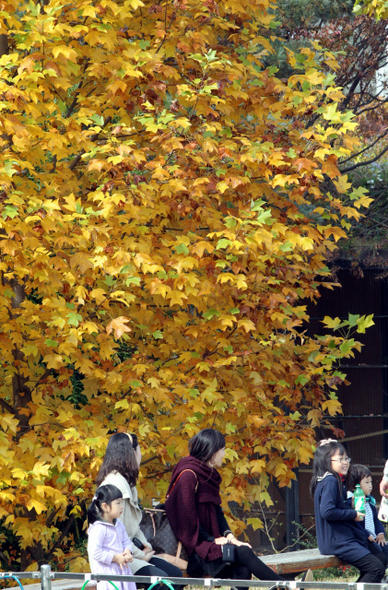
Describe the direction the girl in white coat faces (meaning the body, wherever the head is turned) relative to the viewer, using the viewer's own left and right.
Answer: facing to the right of the viewer

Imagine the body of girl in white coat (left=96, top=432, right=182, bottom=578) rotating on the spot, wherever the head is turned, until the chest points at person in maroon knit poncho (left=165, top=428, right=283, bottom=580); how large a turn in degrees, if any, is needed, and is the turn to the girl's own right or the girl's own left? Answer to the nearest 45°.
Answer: approximately 45° to the girl's own left

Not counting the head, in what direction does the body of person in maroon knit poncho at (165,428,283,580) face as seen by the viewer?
to the viewer's right

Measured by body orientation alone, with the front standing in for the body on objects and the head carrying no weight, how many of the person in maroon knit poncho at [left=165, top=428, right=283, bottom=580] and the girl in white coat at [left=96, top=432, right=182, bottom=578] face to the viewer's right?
2

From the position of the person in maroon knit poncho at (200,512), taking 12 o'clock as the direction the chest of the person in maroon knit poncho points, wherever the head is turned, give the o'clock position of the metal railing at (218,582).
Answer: The metal railing is roughly at 3 o'clock from the person in maroon knit poncho.
